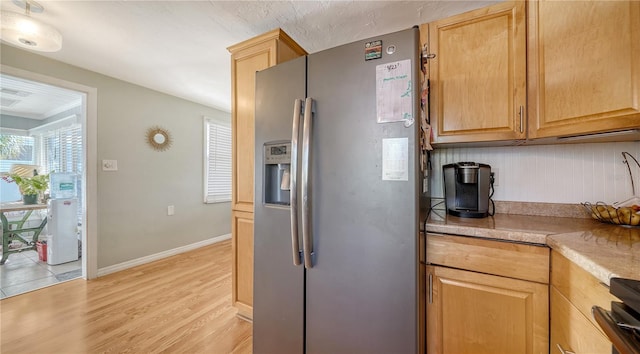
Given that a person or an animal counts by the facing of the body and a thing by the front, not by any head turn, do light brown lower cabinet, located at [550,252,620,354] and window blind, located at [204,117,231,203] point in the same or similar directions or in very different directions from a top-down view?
very different directions

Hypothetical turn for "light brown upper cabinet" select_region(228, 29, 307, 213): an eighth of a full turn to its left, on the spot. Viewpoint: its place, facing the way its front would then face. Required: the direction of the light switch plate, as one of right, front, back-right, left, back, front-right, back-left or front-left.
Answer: back-right

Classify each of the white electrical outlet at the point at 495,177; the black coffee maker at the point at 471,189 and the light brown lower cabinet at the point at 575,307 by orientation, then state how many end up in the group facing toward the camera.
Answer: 2

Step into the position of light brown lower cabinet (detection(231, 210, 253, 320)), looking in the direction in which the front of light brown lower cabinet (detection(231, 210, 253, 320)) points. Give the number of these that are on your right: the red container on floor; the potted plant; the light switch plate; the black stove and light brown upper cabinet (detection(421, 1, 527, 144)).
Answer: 3

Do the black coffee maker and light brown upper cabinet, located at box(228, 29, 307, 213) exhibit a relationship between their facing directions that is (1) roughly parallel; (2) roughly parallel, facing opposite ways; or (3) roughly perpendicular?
roughly parallel

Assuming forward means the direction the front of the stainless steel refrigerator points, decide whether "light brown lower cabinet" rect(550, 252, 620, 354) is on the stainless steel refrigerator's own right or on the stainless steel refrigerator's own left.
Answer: on the stainless steel refrigerator's own left

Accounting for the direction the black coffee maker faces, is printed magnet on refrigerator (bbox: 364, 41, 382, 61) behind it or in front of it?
in front

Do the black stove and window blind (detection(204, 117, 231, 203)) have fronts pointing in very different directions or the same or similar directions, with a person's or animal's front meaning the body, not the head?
very different directions

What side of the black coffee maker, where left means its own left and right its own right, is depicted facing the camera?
front

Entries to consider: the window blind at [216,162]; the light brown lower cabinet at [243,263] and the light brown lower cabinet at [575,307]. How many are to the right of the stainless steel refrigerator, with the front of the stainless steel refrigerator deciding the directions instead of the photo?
2

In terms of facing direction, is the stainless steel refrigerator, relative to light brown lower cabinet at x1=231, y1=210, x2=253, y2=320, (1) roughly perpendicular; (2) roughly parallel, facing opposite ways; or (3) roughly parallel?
roughly parallel

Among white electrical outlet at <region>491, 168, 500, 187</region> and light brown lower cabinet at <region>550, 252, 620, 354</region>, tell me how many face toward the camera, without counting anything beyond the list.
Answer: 1

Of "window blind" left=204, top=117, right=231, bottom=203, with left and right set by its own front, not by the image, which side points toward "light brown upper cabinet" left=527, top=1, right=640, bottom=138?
front

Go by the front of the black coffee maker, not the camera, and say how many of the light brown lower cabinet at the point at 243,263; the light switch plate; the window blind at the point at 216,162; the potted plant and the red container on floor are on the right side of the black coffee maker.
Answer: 5

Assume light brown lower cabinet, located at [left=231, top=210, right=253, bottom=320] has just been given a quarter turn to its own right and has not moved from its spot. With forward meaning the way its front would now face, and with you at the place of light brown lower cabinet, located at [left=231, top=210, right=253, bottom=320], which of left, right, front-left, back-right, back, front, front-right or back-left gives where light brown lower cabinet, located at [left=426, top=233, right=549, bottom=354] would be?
back

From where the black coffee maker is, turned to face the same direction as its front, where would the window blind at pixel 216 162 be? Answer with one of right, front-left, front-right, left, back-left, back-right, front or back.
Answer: right

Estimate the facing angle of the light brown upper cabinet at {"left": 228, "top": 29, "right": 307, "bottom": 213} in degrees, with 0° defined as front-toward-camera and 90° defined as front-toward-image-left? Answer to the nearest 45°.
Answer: approximately 45°
